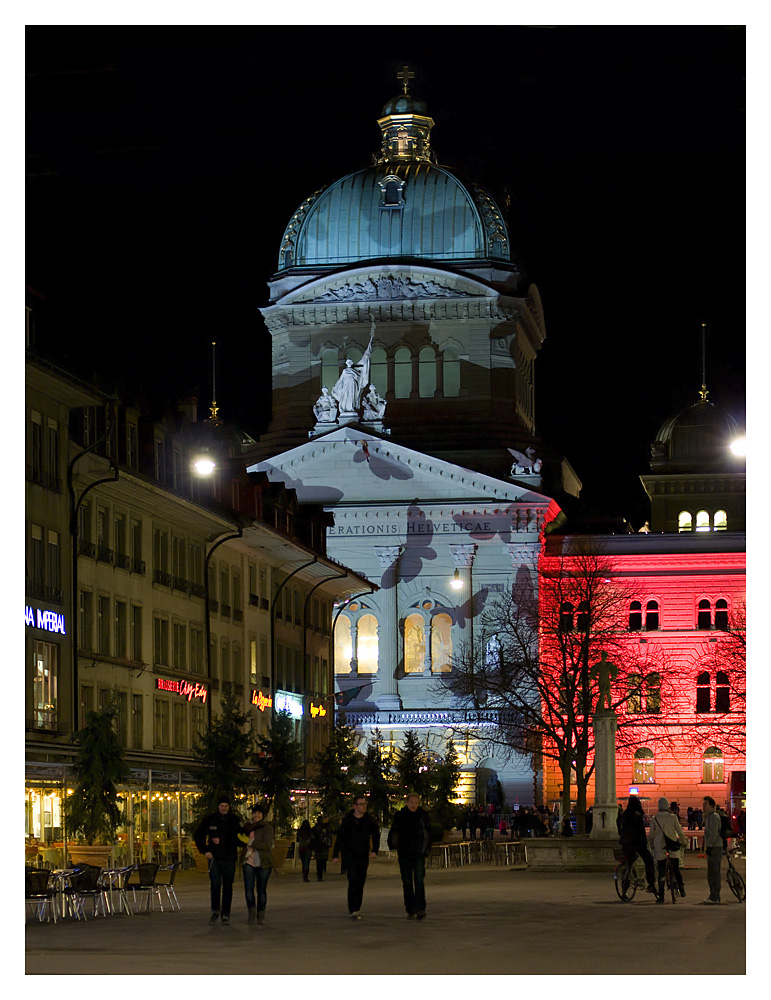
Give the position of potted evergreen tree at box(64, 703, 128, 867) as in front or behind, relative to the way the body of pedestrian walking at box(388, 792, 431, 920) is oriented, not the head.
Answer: behind

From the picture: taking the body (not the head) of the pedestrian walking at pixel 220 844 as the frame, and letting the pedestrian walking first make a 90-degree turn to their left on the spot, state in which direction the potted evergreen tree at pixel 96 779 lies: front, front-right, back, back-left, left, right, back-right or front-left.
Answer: left

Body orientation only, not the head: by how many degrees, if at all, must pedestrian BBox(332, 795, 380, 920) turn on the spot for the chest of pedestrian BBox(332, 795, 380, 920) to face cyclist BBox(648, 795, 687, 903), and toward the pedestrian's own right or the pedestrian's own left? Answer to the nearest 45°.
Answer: approximately 135° to the pedestrian's own left

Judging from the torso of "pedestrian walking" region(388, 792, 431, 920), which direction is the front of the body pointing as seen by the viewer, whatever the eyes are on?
toward the camera

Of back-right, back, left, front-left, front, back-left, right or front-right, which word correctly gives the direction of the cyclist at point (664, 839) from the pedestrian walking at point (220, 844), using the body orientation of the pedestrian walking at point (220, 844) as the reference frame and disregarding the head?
back-left

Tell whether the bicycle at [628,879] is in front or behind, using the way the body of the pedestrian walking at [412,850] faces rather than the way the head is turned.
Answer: behind

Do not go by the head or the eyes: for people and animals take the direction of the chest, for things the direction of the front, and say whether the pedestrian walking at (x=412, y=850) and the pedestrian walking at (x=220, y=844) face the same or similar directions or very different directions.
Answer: same or similar directions

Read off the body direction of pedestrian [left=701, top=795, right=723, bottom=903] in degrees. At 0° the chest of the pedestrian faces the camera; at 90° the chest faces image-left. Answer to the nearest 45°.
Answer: approximately 90°

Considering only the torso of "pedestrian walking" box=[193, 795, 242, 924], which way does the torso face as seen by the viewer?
toward the camera
